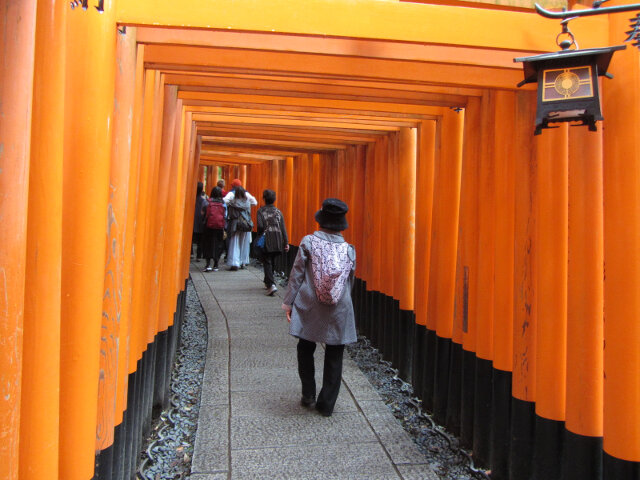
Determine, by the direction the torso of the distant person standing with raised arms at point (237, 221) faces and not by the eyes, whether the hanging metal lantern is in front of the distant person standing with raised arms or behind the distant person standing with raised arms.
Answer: behind

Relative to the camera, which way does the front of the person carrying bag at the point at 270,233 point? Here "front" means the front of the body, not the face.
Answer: away from the camera

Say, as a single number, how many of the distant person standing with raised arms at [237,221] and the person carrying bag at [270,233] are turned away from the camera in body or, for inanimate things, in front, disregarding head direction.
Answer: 2

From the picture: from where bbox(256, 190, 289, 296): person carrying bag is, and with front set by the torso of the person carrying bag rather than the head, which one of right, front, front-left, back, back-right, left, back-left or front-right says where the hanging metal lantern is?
back

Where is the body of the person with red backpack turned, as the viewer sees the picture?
away from the camera

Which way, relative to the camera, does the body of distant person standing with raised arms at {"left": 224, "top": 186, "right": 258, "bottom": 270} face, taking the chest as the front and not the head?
away from the camera

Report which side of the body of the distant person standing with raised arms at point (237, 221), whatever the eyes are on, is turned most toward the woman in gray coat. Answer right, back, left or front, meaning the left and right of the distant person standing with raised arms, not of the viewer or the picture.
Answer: back

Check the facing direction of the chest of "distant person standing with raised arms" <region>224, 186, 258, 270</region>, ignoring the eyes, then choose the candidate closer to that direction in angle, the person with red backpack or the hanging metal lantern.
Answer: the person with red backpack

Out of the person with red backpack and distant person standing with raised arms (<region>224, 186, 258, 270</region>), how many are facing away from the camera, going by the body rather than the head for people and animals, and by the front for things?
2

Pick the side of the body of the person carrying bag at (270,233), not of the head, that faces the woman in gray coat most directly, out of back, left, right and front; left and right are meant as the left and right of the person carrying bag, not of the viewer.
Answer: back

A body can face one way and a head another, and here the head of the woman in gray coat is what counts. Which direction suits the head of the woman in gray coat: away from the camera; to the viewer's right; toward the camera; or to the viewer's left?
away from the camera

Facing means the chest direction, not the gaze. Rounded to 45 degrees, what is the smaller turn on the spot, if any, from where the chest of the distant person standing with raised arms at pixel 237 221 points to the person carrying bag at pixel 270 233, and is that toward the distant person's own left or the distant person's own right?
approximately 180°

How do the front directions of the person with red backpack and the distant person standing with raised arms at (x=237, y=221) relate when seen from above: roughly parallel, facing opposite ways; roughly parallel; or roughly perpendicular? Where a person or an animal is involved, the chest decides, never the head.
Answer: roughly parallel
